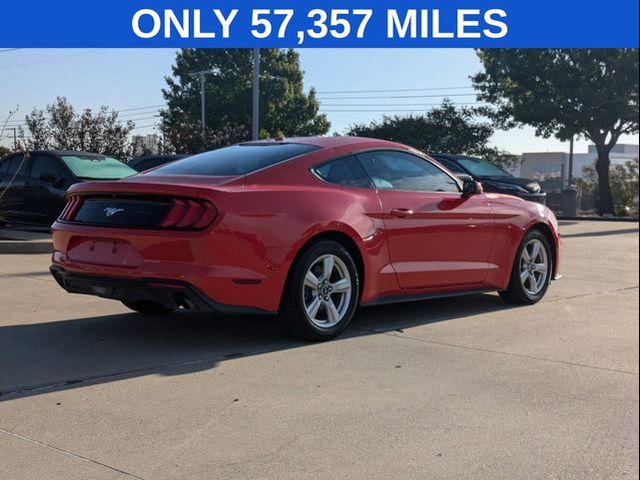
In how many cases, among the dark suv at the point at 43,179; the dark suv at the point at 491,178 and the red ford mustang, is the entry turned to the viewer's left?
0

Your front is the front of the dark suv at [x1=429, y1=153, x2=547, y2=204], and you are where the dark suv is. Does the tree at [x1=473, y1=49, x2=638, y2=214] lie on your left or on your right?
on your left

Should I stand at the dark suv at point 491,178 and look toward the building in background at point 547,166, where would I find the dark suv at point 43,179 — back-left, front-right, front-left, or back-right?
back-left

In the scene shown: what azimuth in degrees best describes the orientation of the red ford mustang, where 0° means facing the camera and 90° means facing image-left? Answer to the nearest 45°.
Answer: approximately 225°

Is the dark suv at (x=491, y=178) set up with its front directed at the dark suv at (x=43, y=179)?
no

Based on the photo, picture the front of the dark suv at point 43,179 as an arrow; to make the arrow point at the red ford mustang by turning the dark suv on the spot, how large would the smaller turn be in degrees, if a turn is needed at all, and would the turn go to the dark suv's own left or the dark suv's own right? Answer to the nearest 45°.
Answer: approximately 45° to the dark suv's own right

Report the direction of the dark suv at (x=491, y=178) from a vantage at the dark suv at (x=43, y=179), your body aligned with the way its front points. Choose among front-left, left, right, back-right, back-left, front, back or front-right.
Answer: front-left

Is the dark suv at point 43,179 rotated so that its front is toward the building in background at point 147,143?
no

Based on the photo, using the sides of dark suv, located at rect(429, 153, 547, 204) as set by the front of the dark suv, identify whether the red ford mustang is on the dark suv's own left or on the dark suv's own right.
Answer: on the dark suv's own right

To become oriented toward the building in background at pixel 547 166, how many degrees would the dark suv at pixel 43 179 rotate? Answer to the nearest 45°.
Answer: approximately 90° to its left

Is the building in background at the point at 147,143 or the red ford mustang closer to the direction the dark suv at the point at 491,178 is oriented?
the red ford mustang

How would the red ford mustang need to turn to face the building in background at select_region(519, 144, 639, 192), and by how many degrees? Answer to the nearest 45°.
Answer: approximately 45° to its left

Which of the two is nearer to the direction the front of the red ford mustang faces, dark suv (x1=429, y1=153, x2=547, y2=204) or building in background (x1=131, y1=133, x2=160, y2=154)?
the dark suv

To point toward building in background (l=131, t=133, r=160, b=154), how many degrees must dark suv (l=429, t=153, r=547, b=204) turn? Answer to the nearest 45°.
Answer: approximately 180°

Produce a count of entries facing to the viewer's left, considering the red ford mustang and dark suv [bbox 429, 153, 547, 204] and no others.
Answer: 0

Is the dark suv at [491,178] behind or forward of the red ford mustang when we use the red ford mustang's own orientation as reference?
forward

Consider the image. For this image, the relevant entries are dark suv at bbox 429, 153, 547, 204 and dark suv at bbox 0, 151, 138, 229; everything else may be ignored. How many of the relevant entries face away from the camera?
0

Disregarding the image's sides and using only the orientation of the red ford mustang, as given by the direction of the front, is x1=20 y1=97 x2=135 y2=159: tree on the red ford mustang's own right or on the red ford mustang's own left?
on the red ford mustang's own left
